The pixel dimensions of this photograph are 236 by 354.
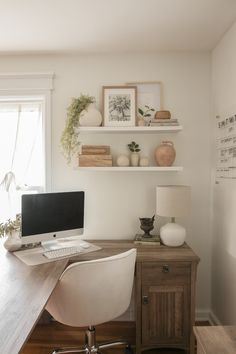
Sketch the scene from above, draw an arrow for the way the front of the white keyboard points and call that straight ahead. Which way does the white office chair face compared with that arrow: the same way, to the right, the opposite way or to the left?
the opposite way

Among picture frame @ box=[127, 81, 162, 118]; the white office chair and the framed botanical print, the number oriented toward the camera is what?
2

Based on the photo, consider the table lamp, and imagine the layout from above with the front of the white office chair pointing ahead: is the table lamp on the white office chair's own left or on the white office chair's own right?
on the white office chair's own right

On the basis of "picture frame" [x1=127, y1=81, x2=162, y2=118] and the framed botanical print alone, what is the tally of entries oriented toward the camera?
2

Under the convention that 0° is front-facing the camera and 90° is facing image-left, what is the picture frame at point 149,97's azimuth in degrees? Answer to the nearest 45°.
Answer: approximately 0°

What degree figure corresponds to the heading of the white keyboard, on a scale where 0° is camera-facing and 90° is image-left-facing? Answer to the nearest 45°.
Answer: approximately 315°
